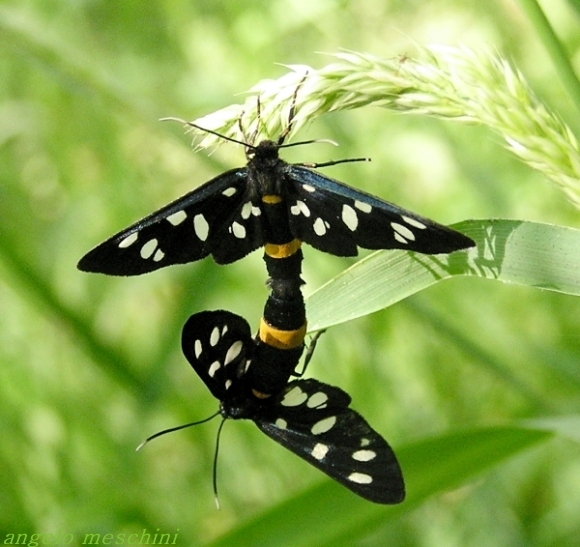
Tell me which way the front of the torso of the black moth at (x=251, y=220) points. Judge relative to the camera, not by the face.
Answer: away from the camera
